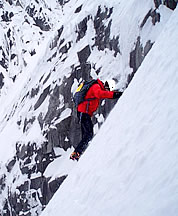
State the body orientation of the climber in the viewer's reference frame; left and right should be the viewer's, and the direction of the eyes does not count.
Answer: facing to the right of the viewer
